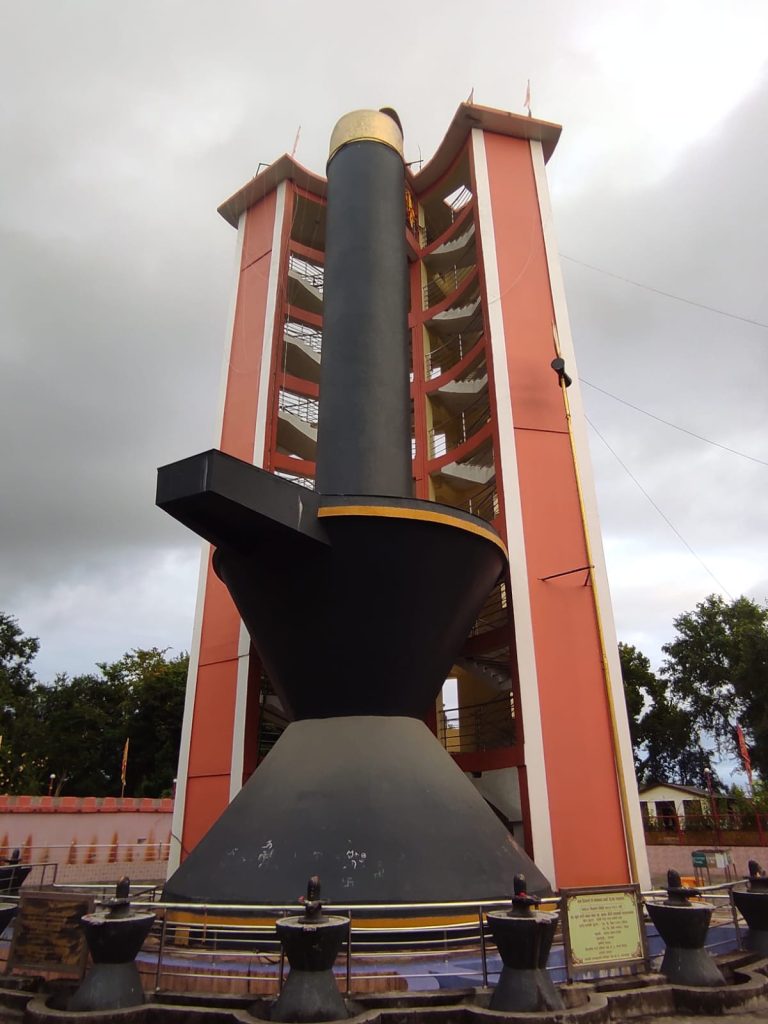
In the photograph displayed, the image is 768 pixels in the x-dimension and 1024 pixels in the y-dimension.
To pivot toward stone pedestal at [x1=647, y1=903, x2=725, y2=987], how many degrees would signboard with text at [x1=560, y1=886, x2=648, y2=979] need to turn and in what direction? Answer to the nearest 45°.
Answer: approximately 135° to its left

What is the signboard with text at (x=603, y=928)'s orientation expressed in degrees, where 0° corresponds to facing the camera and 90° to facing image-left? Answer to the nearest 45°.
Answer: approximately 0°

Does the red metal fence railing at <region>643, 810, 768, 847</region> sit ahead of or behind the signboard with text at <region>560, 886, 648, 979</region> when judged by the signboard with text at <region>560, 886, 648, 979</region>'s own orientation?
behind

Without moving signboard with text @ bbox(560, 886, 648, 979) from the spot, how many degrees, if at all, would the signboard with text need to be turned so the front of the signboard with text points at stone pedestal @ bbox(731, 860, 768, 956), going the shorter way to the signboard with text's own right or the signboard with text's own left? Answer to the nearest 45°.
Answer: approximately 135° to the signboard with text's own left

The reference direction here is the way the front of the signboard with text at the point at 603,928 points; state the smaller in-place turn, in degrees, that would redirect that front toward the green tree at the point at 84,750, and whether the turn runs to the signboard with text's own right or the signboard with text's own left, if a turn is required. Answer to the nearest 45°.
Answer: approximately 135° to the signboard with text's own right

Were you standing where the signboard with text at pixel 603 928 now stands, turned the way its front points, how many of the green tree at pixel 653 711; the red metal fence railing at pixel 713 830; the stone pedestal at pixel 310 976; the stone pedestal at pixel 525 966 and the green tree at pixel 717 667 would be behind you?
3

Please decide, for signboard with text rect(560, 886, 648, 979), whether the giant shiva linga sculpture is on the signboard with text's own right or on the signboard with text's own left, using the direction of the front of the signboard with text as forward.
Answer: on the signboard with text's own right

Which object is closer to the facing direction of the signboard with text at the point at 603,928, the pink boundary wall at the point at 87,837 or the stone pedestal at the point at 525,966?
the stone pedestal

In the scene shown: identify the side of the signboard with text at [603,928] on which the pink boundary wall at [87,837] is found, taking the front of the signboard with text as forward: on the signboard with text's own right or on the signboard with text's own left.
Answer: on the signboard with text's own right

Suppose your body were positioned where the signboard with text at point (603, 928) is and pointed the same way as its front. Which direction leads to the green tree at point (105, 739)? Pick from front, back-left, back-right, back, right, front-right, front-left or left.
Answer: back-right

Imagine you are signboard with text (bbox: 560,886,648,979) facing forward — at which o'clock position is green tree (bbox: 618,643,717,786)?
The green tree is roughly at 6 o'clock from the signboard with text.

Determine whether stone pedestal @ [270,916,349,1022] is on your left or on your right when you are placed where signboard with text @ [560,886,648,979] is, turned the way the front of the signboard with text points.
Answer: on your right

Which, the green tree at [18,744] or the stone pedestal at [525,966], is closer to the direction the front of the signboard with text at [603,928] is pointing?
the stone pedestal
